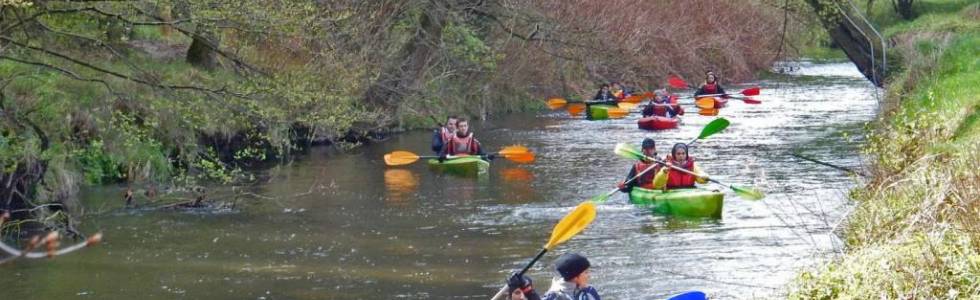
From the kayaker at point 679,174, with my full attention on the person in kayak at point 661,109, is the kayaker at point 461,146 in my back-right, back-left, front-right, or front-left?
front-left

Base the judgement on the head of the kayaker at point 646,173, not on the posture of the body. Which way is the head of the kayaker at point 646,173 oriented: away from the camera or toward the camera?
toward the camera

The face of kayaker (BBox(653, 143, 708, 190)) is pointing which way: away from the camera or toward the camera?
toward the camera

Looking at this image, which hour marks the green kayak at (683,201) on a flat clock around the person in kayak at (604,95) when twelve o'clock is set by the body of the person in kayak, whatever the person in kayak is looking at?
The green kayak is roughly at 12 o'clock from the person in kayak.

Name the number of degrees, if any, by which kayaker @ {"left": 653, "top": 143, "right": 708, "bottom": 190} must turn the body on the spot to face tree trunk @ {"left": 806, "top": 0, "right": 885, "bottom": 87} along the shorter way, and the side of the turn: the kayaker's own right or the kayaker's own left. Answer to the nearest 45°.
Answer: approximately 135° to the kayaker's own left

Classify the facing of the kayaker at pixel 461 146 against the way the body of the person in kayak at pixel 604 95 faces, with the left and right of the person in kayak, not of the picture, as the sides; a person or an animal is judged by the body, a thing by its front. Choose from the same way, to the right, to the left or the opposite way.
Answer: the same way

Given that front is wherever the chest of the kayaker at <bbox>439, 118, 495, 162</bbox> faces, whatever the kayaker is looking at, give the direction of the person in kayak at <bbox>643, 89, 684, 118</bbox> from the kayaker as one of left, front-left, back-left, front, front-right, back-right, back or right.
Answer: back-left

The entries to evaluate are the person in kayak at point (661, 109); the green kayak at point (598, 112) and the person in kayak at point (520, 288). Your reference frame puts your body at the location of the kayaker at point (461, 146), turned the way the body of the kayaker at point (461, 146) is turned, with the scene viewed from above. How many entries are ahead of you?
1

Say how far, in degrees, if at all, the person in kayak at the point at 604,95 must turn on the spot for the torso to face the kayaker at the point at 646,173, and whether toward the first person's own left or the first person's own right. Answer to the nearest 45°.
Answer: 0° — they already face them

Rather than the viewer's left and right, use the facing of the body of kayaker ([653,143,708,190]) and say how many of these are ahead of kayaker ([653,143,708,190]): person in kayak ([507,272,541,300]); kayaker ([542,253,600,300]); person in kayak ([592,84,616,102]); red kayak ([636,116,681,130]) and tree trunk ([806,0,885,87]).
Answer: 2

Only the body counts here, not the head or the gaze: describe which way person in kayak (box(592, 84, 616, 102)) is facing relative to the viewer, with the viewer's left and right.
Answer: facing the viewer

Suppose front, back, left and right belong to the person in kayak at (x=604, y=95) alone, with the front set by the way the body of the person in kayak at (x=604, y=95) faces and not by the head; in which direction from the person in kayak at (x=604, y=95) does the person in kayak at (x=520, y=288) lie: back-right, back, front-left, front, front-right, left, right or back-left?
front

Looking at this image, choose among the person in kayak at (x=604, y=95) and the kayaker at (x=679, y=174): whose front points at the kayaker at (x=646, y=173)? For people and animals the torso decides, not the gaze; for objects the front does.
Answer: the person in kayak

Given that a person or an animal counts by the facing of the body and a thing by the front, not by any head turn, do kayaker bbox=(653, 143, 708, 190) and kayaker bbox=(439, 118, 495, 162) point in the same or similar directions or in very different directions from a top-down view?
same or similar directions

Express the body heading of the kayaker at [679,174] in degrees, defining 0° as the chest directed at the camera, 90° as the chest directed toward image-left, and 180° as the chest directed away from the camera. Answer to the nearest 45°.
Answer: approximately 0°

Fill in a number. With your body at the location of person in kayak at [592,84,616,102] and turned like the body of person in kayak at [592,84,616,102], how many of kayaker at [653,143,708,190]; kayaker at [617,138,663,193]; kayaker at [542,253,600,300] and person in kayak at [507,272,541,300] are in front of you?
4
